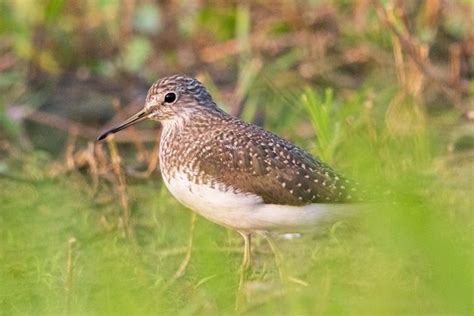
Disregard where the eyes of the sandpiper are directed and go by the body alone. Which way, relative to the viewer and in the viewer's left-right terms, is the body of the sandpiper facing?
facing to the left of the viewer
